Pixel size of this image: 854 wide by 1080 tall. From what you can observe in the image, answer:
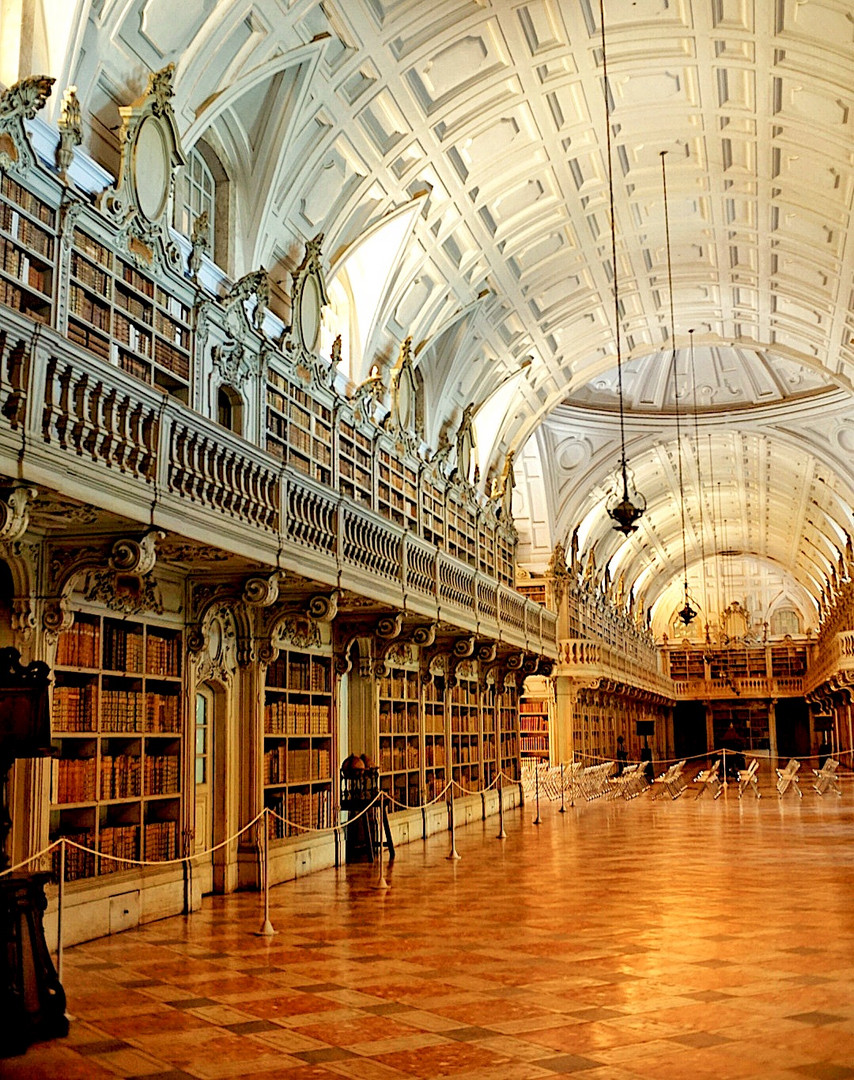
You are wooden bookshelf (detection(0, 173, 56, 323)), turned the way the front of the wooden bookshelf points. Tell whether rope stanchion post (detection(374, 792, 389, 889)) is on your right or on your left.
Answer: on your left

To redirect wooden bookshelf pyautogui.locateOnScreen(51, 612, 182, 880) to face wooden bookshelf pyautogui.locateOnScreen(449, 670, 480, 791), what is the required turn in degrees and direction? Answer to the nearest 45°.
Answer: approximately 90° to its left

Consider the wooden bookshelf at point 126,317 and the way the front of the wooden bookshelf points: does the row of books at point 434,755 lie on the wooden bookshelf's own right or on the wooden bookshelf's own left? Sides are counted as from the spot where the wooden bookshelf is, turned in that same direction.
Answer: on the wooden bookshelf's own left

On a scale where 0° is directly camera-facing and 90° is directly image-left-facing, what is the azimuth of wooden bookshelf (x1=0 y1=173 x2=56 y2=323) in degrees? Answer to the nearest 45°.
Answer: approximately 315°

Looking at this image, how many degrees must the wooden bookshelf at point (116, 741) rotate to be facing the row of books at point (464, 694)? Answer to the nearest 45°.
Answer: approximately 90° to its left

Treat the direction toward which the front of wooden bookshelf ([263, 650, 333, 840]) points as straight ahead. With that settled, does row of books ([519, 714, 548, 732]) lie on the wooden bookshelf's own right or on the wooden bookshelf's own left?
on the wooden bookshelf's own left

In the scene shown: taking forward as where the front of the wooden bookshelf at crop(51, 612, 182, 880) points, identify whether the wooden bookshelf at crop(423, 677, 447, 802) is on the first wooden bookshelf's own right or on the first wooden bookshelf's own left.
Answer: on the first wooden bookshelf's own left
